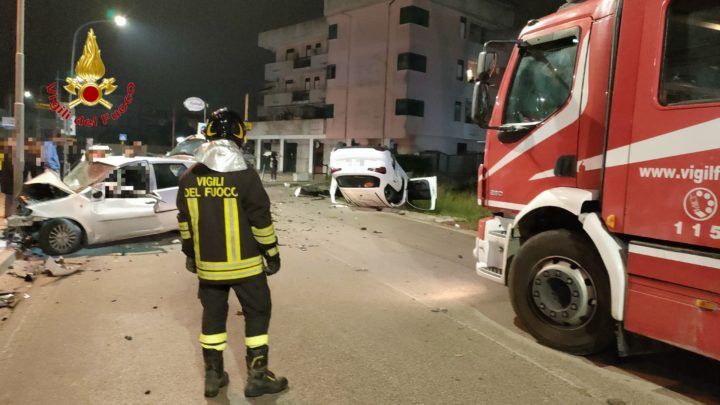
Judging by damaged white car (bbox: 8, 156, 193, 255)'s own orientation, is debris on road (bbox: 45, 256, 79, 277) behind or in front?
in front

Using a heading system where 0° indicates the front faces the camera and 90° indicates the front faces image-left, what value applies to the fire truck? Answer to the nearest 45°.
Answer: approximately 135°

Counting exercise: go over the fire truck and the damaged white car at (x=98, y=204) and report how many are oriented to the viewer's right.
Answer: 0

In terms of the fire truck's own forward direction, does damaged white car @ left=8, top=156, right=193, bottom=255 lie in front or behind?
in front

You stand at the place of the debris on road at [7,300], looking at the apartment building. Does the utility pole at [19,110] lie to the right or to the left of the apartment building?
left

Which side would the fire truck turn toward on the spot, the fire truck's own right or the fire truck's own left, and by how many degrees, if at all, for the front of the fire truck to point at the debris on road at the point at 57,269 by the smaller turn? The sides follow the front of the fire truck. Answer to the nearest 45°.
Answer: approximately 45° to the fire truck's own left

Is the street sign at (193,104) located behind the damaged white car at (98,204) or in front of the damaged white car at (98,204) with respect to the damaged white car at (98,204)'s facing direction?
behind

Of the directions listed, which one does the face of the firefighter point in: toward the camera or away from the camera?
away from the camera

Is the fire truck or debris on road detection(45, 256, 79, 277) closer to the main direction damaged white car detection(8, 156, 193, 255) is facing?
the debris on road

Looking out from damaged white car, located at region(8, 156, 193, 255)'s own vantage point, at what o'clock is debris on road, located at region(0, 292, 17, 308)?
The debris on road is roughly at 11 o'clock from the damaged white car.
